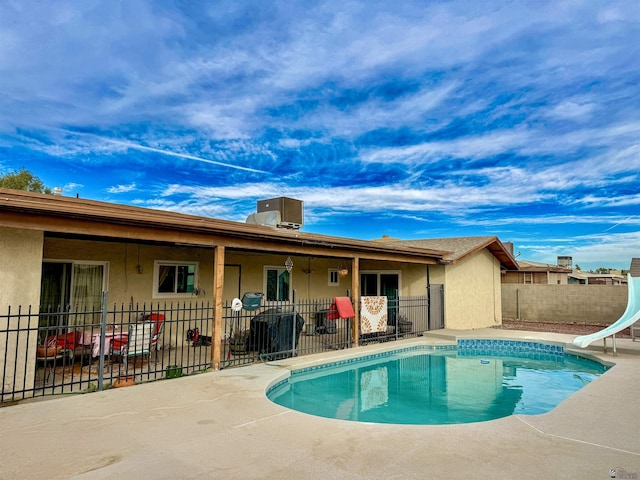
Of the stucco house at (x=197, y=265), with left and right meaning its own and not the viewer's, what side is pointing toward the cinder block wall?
left

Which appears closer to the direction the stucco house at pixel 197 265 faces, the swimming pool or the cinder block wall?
the swimming pool

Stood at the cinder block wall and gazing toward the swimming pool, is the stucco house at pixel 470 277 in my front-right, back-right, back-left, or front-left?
front-right

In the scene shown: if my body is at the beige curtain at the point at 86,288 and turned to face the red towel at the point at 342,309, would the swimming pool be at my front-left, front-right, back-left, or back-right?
front-right

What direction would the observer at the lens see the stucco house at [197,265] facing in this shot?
facing the viewer and to the right of the viewer
